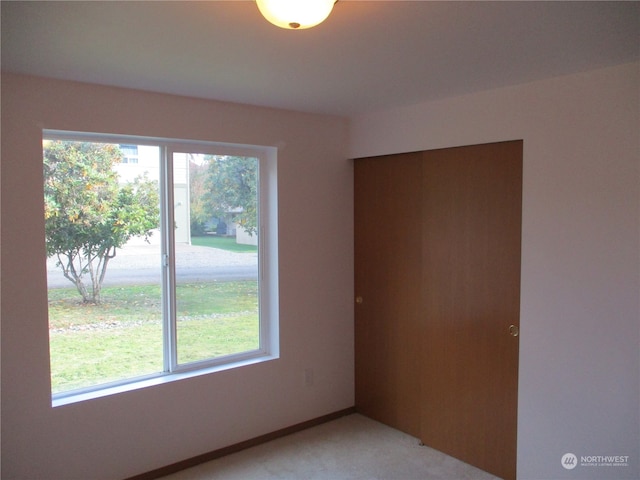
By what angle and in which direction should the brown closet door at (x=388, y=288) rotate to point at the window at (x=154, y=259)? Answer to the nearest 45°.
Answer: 0° — it already faces it

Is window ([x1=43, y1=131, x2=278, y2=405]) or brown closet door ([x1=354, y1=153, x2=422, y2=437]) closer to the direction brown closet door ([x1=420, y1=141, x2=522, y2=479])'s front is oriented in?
the window

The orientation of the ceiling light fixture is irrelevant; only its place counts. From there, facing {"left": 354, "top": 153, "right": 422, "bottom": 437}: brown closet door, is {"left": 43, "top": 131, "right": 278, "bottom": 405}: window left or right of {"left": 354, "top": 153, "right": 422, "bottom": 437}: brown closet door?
left

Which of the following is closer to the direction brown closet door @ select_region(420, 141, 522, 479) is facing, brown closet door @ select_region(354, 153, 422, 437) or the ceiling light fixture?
the ceiling light fixture

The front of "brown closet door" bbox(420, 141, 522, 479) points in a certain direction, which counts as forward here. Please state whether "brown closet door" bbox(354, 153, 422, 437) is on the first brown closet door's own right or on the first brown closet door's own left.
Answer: on the first brown closet door's own right

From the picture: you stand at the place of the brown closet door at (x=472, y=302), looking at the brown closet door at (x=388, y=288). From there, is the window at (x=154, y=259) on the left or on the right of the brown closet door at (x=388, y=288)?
left

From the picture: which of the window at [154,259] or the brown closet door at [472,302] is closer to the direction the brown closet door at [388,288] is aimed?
the window
